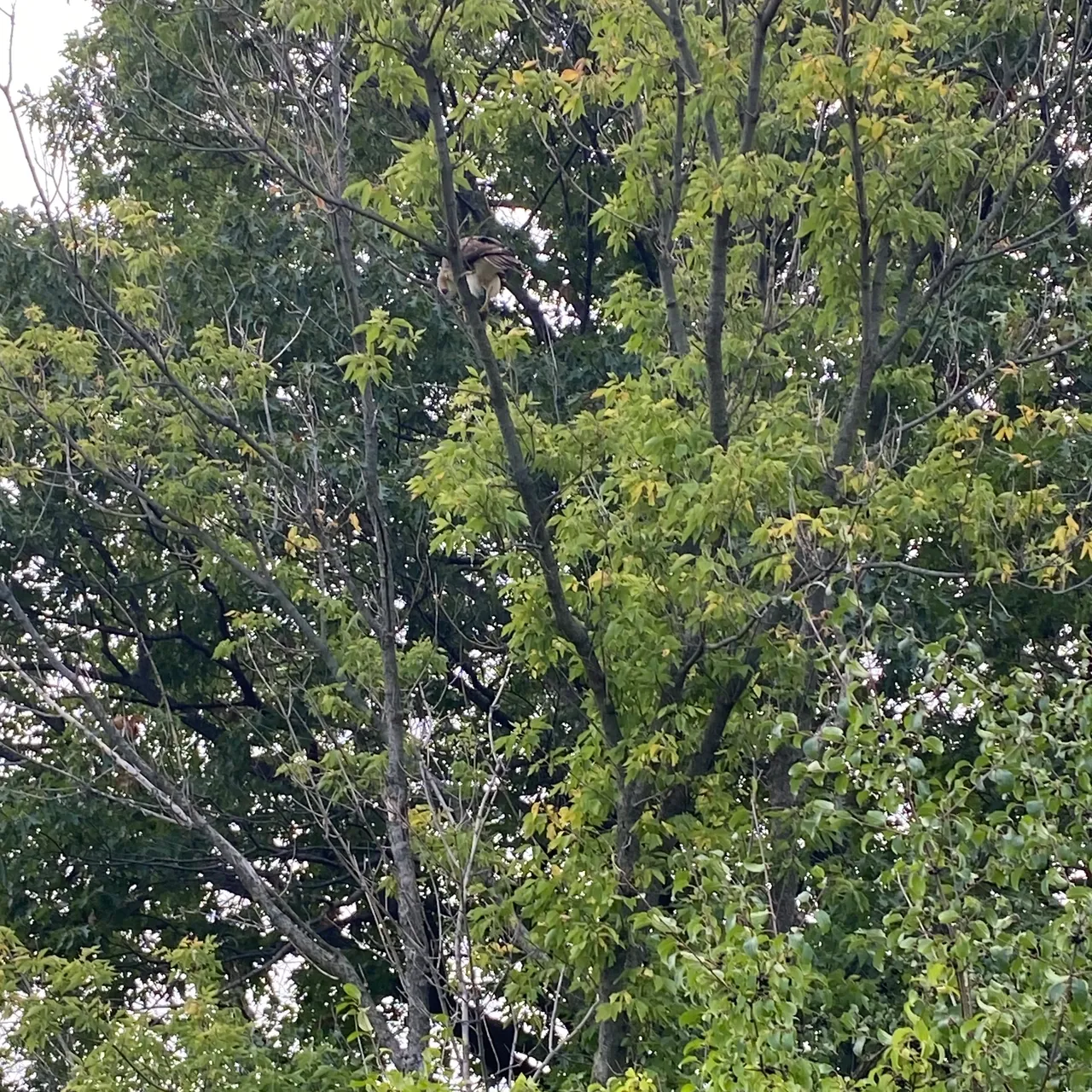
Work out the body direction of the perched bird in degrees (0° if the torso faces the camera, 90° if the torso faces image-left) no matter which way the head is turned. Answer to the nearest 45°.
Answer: approximately 90°
